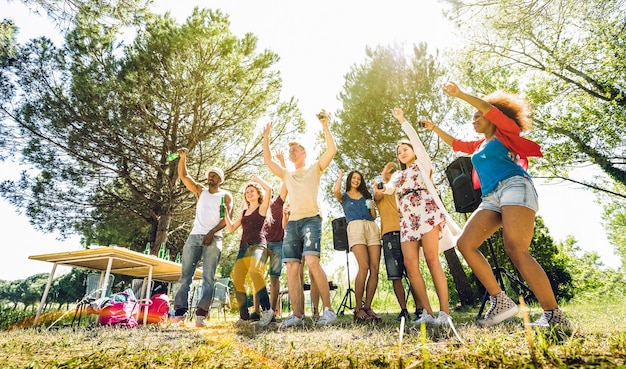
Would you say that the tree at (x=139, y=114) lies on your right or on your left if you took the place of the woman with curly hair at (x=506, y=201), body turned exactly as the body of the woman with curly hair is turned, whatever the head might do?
on your right

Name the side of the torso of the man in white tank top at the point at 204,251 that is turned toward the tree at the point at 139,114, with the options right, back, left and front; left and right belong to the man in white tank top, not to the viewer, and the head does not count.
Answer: back

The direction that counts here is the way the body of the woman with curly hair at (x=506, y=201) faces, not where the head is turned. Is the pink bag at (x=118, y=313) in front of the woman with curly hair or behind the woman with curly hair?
in front

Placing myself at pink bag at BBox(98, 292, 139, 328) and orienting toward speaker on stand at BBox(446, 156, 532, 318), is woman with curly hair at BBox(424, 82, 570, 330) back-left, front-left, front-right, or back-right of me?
front-right

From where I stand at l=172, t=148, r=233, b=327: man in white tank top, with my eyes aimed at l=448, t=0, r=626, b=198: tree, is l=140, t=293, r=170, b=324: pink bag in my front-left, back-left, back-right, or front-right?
back-left

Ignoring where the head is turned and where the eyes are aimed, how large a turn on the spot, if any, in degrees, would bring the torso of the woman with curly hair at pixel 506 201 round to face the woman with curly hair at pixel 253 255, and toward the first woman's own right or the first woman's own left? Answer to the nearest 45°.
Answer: approximately 45° to the first woman's own right

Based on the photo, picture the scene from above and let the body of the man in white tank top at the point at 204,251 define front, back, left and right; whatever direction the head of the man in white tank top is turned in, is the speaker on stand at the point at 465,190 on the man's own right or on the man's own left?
on the man's own left

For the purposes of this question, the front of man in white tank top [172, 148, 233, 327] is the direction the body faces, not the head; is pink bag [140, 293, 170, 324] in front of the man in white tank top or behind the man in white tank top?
behind

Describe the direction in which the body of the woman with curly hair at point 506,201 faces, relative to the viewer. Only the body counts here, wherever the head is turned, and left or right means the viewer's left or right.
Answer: facing the viewer and to the left of the viewer

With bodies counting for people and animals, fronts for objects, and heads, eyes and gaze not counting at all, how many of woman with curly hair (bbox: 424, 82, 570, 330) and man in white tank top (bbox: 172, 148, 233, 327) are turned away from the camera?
0

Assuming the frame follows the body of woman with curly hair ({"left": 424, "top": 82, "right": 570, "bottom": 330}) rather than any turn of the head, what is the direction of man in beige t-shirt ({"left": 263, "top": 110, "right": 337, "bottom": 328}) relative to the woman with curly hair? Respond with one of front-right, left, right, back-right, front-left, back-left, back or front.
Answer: front-right

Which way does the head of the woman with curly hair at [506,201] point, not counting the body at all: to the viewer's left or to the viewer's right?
to the viewer's left

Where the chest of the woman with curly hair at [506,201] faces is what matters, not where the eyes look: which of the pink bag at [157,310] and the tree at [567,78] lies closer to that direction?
the pink bag

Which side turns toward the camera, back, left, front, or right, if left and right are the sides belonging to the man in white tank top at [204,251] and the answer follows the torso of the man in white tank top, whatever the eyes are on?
front

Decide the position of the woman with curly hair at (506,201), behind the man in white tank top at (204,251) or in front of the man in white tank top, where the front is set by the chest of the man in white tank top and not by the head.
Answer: in front

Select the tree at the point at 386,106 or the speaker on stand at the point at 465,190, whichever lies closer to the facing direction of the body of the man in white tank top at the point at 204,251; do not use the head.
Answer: the speaker on stand

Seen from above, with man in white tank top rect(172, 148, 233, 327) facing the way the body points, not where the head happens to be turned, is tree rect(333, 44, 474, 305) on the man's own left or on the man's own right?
on the man's own left
